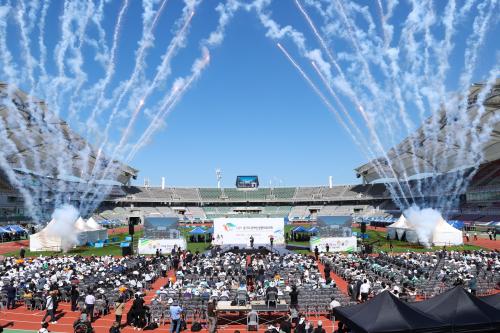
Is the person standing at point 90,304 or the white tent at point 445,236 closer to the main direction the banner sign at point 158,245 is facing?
the person standing

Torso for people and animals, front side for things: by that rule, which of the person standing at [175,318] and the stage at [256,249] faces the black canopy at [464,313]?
the stage

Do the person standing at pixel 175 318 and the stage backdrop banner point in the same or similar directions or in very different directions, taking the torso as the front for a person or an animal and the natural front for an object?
very different directions

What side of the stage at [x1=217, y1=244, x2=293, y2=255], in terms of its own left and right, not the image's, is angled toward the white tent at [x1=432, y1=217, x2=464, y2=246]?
left

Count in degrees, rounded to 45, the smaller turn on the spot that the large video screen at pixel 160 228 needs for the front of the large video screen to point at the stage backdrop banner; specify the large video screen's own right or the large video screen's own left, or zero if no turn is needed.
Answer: approximately 90° to the large video screen's own left

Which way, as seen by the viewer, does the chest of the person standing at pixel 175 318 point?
away from the camera

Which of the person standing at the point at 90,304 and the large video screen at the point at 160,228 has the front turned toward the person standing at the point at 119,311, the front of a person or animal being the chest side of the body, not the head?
the large video screen

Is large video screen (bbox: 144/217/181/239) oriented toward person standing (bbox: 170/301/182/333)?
yes
